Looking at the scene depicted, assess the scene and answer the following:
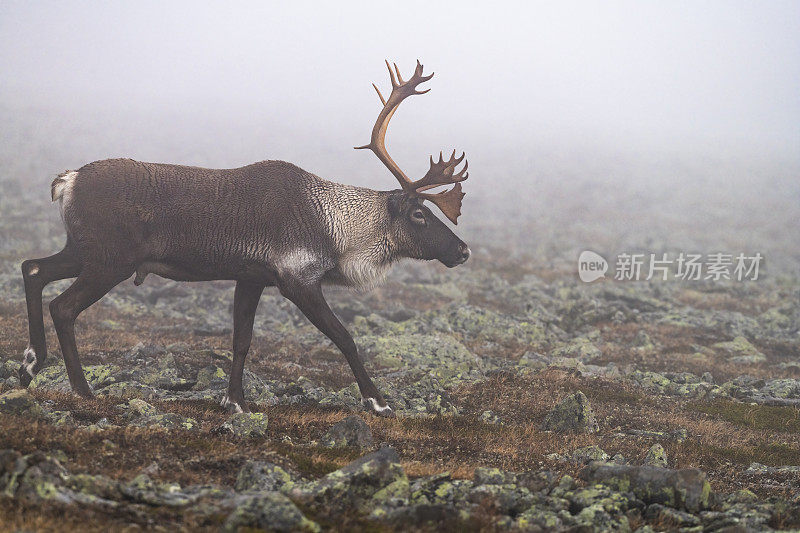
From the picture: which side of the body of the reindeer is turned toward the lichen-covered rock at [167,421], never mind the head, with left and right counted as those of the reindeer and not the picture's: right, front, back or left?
right

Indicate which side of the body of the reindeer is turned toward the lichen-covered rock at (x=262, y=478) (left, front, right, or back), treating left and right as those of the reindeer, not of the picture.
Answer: right

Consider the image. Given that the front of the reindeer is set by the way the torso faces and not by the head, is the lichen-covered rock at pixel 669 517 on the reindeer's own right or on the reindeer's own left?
on the reindeer's own right

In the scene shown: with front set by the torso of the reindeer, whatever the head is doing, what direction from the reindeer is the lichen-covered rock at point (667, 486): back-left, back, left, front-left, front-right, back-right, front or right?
front-right

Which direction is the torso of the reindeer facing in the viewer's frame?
to the viewer's right

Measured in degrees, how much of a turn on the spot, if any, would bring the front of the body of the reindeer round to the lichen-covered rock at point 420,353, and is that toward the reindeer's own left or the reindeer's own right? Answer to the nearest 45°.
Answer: approximately 45° to the reindeer's own left

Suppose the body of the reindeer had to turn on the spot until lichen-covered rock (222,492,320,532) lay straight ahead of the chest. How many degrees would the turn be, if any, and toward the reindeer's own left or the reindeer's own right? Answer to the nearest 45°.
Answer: approximately 90° to the reindeer's own right

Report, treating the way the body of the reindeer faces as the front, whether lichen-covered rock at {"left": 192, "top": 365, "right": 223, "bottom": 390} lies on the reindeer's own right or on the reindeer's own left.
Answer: on the reindeer's own left

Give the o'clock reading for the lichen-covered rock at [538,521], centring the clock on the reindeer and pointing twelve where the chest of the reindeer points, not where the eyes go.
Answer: The lichen-covered rock is roughly at 2 o'clock from the reindeer.
